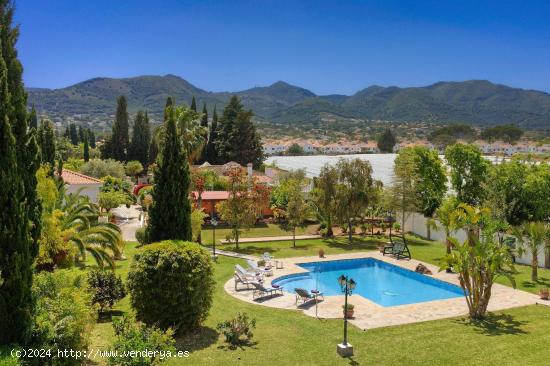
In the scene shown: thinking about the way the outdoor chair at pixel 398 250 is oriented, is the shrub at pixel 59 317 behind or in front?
in front

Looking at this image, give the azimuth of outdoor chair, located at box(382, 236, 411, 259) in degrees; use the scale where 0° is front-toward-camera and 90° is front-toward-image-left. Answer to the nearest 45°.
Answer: approximately 45°

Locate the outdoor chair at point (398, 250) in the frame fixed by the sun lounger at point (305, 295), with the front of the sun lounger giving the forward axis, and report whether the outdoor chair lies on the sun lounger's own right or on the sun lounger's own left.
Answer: on the sun lounger's own left

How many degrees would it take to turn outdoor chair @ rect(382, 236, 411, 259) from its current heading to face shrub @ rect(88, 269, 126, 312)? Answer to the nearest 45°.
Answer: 0° — it already faces it

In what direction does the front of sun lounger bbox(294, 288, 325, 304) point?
to the viewer's right

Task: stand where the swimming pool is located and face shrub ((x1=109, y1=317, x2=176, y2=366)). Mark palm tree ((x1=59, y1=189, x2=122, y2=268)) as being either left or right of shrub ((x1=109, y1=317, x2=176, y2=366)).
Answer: right

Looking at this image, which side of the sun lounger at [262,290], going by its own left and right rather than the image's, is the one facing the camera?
right

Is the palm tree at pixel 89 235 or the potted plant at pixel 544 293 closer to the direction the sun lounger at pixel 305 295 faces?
the potted plant

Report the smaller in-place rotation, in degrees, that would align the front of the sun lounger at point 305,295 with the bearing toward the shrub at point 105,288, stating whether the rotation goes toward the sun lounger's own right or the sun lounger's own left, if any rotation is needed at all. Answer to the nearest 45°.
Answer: approximately 135° to the sun lounger's own right

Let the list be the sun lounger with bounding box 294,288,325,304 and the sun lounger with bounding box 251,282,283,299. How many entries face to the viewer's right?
2

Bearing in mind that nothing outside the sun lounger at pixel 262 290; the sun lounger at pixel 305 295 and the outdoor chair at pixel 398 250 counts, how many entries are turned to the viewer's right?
2
